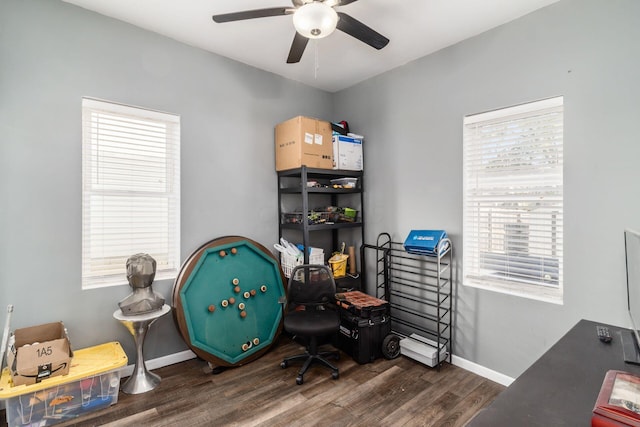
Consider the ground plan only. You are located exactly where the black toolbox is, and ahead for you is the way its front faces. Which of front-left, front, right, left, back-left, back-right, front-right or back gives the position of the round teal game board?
front-right

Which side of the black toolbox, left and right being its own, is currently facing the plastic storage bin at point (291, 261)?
right

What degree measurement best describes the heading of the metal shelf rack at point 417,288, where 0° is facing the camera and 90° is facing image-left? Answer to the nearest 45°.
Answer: approximately 45°

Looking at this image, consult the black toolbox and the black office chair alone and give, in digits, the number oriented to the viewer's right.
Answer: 0
